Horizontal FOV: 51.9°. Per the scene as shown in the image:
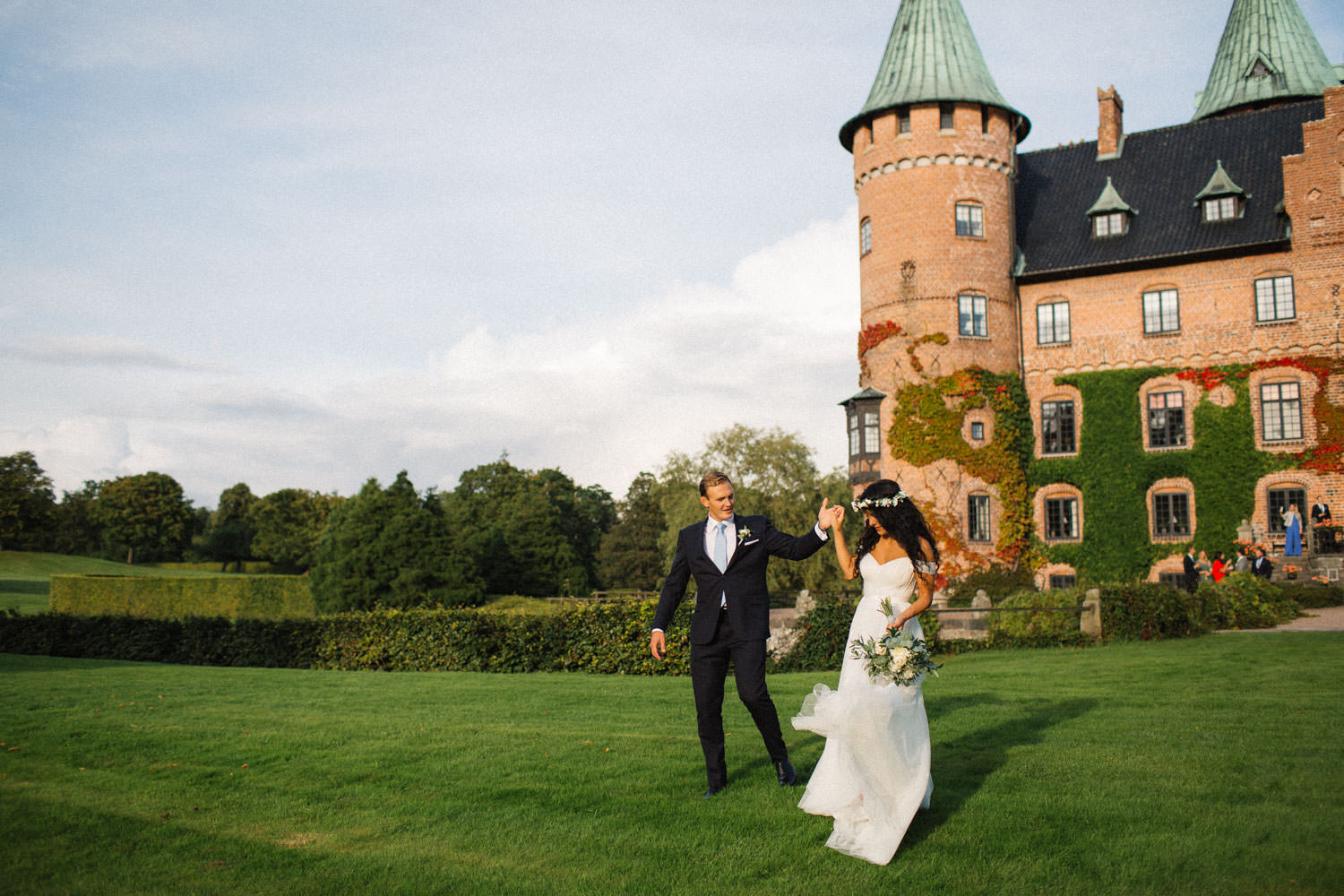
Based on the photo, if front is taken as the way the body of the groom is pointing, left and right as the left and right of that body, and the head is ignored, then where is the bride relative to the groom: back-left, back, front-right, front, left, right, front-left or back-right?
front-left

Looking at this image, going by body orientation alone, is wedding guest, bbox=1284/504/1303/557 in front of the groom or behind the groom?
behind

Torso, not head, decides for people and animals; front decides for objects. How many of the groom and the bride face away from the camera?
0

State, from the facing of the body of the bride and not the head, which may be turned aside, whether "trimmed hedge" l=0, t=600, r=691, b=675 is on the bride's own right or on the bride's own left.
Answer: on the bride's own right

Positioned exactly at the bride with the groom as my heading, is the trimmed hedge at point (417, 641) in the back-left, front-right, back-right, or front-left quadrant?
front-right

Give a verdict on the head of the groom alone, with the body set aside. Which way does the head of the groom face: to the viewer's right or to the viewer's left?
to the viewer's right

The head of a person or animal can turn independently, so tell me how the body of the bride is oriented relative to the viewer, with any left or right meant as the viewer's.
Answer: facing the viewer and to the left of the viewer

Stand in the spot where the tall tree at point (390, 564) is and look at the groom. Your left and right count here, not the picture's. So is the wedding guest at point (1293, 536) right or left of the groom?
left

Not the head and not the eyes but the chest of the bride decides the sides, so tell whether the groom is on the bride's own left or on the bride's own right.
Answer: on the bride's own right

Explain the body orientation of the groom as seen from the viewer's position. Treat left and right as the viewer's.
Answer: facing the viewer

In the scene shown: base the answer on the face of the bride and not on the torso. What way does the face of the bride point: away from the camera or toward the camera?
toward the camera

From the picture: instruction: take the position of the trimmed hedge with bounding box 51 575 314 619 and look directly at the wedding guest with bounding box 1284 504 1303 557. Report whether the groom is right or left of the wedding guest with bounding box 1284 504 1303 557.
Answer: right
